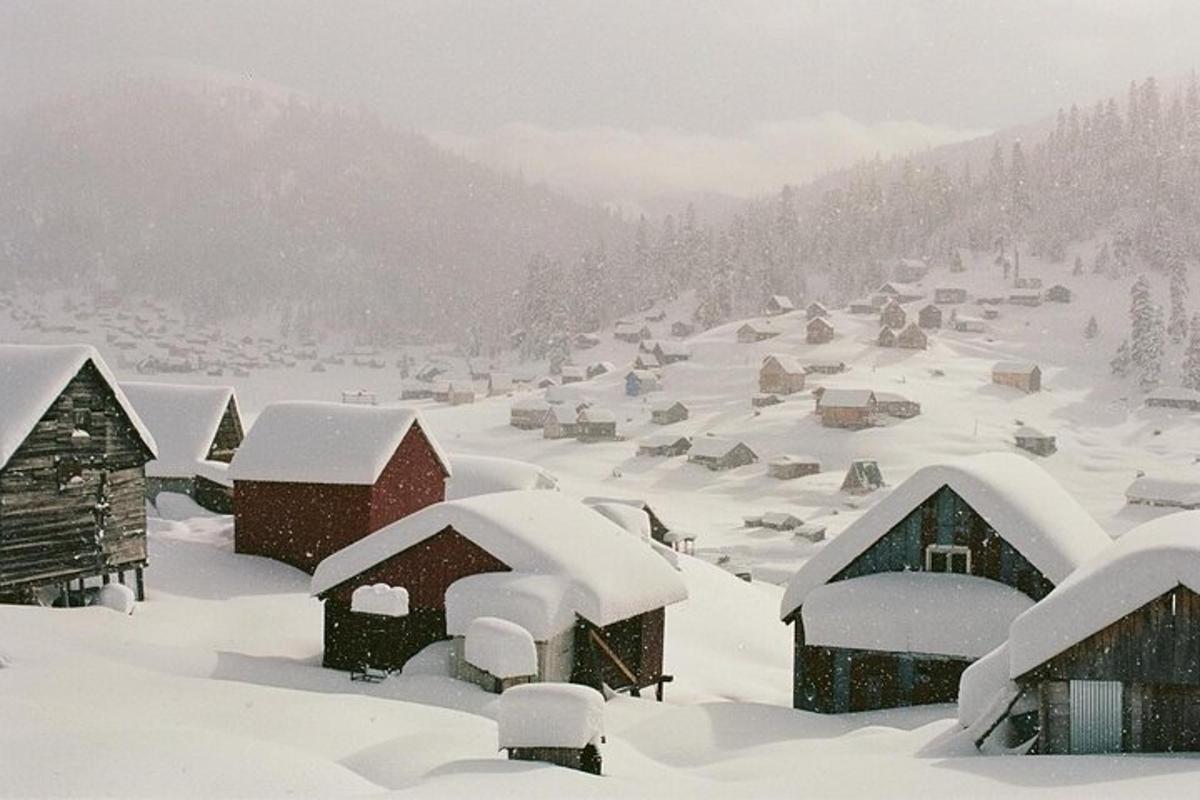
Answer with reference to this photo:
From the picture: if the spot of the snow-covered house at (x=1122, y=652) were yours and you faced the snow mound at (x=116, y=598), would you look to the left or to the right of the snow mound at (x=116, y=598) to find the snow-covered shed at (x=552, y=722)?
left

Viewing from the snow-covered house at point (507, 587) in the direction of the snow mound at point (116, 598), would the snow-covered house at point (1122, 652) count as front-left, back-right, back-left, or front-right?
back-left

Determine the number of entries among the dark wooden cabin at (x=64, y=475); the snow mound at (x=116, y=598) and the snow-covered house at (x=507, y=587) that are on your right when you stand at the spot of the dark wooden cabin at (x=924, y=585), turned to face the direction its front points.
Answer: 3

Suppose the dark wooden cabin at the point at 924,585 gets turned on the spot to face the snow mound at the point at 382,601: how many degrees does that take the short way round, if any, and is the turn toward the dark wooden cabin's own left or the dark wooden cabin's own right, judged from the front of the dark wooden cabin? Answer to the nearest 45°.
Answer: approximately 90° to the dark wooden cabin's own right

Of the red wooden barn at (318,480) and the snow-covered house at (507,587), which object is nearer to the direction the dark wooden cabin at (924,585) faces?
the snow-covered house

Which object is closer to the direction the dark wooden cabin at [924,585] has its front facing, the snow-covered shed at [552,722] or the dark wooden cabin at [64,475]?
the snow-covered shed

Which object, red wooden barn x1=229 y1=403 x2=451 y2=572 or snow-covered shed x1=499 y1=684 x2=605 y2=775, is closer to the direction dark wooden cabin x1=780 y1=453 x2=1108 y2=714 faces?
the snow-covered shed

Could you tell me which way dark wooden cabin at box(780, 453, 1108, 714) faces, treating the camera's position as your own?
facing the viewer

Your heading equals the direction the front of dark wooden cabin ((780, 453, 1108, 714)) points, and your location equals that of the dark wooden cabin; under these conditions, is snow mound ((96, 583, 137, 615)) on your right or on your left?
on your right

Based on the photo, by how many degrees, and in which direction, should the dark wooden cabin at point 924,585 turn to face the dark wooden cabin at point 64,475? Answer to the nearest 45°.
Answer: approximately 90° to its right

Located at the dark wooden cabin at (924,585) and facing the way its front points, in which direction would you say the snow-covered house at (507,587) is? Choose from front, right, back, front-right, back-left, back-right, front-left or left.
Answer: right

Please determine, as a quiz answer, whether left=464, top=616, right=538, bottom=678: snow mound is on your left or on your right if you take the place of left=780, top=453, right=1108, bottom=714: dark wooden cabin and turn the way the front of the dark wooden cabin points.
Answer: on your right

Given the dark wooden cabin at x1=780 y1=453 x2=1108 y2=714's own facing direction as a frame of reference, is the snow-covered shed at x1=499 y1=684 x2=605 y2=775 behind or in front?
in front
